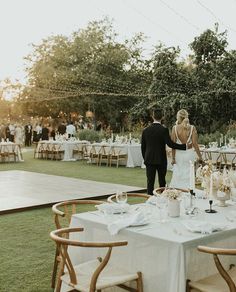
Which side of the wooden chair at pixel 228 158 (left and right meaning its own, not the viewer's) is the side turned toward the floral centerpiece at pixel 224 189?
back

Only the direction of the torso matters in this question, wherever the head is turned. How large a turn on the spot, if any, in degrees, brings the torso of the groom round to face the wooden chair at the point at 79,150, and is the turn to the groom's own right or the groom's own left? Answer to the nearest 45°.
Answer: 0° — they already face it

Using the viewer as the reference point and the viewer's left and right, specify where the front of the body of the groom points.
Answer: facing away from the viewer

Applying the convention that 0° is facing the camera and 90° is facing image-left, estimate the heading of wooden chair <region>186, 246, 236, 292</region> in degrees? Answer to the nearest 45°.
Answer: approximately 135°

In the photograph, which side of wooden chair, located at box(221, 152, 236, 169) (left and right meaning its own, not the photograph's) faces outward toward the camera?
back

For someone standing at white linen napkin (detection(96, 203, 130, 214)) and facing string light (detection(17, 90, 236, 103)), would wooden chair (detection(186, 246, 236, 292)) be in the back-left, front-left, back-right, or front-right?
back-right

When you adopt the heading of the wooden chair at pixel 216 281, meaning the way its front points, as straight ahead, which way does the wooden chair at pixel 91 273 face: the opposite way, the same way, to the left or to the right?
to the right

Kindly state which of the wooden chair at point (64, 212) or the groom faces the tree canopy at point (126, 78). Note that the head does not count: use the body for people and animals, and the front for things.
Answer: the groom

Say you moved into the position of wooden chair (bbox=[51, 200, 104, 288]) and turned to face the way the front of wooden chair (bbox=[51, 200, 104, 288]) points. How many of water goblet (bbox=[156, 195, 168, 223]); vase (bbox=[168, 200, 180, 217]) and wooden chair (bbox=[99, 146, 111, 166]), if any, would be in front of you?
2

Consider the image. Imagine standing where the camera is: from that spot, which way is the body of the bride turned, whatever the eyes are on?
away from the camera

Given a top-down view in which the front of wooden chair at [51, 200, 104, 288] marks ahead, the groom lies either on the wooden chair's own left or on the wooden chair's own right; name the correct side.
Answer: on the wooden chair's own left

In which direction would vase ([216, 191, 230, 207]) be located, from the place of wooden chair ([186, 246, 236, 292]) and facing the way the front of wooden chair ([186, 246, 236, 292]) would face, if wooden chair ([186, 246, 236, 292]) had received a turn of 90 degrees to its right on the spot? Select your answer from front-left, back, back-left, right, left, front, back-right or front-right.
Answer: front-left

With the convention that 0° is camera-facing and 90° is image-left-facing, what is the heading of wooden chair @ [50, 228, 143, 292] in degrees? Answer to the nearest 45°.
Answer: approximately 225°
